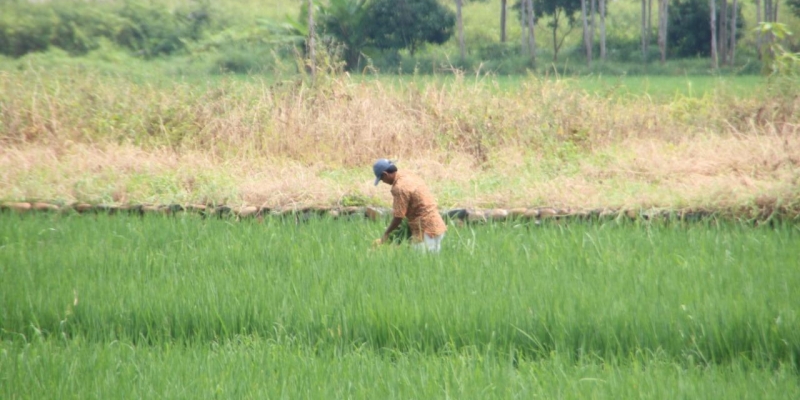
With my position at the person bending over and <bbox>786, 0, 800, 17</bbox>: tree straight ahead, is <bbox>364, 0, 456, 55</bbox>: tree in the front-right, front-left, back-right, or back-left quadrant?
front-left

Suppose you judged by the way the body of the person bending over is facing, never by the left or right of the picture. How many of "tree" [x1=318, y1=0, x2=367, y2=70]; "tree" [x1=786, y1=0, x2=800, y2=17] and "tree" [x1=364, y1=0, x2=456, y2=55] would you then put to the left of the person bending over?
0

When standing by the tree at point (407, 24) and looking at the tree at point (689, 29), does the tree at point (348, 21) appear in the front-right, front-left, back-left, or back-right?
back-left

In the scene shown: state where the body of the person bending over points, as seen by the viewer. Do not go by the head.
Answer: to the viewer's left

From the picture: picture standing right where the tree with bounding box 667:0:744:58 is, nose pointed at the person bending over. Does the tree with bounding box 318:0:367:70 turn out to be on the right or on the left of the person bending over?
right

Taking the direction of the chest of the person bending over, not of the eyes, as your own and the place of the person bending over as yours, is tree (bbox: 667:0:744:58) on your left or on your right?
on your right

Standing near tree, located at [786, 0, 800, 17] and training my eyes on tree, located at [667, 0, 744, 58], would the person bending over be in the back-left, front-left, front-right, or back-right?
front-left

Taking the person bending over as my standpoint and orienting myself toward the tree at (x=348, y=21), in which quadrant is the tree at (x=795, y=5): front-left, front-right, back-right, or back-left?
front-right

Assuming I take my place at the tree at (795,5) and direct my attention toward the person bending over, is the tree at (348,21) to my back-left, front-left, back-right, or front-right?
front-right

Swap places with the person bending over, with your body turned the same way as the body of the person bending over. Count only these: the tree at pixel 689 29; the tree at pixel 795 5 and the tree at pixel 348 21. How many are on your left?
0

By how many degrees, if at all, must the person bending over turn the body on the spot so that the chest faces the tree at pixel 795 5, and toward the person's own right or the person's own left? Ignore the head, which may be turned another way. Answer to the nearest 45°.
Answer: approximately 135° to the person's own right

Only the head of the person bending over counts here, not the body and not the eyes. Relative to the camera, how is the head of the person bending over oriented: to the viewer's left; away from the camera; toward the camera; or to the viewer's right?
to the viewer's left

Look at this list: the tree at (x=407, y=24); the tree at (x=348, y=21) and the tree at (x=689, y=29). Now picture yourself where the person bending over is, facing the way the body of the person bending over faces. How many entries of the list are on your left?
0

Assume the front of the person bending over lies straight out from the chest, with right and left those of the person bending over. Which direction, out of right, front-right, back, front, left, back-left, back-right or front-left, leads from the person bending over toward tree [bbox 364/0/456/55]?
right

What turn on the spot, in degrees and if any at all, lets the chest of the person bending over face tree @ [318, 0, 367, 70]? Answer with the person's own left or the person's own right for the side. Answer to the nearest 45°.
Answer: approximately 90° to the person's own right
